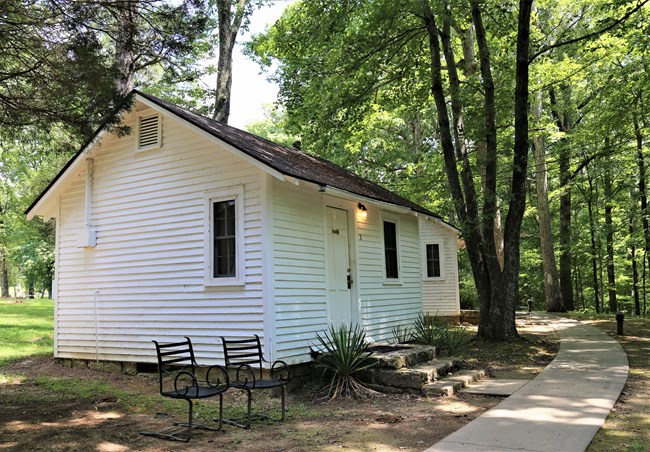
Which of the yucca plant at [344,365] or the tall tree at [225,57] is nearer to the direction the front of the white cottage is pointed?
the yucca plant

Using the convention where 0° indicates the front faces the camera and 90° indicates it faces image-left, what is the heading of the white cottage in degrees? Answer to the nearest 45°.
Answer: approximately 315°

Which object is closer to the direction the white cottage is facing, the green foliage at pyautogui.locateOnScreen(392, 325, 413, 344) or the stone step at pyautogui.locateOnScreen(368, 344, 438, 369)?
the stone step

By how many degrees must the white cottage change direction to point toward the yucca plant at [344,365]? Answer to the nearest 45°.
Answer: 0° — it already faces it

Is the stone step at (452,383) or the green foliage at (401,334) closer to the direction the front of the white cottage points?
the stone step

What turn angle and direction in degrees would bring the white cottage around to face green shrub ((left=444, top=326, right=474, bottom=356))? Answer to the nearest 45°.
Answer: approximately 45° to its left

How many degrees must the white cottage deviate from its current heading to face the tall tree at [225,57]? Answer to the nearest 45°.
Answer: approximately 135° to its left

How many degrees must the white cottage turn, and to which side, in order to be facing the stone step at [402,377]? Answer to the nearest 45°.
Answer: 0° — it already faces it

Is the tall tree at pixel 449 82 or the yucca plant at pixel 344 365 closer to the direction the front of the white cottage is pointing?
the yucca plant

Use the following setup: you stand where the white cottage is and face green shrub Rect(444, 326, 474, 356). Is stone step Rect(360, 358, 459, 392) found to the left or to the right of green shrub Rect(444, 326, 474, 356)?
right

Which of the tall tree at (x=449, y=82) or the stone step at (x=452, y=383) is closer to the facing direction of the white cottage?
the stone step
